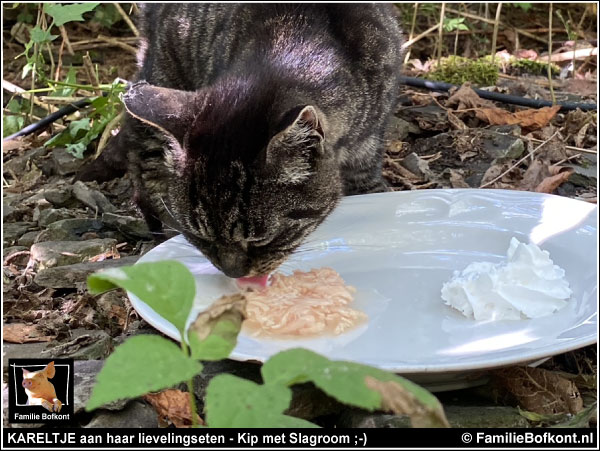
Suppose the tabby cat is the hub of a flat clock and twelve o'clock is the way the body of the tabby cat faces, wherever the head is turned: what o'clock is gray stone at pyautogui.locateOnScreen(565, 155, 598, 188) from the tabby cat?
The gray stone is roughly at 8 o'clock from the tabby cat.

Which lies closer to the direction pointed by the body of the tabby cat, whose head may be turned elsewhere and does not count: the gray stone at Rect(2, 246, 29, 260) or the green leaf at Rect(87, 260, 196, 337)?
the green leaf

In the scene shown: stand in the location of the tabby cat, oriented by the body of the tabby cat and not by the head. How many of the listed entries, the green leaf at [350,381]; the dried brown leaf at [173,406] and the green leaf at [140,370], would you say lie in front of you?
3

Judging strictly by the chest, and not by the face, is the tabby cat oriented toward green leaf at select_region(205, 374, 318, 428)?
yes

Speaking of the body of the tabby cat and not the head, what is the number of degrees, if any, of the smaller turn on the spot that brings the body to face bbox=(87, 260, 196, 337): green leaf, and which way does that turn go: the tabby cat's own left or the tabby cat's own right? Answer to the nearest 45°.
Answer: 0° — it already faces it

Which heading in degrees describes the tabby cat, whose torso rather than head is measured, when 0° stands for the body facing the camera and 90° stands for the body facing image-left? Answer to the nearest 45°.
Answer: approximately 0°

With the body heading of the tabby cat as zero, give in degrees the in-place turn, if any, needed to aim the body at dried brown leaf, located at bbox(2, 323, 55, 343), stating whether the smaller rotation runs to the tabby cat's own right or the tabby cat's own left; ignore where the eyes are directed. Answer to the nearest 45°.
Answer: approximately 45° to the tabby cat's own right

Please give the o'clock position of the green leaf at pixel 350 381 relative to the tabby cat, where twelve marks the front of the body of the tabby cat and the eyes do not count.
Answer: The green leaf is roughly at 12 o'clock from the tabby cat.

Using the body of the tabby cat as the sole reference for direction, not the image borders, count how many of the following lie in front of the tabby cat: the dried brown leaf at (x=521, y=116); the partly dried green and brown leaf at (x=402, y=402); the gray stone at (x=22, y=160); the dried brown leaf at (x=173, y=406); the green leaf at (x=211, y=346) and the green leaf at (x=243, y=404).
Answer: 4

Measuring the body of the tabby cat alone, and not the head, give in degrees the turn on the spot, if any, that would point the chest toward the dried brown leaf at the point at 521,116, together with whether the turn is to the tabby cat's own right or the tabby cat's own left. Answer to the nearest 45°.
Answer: approximately 135° to the tabby cat's own left
